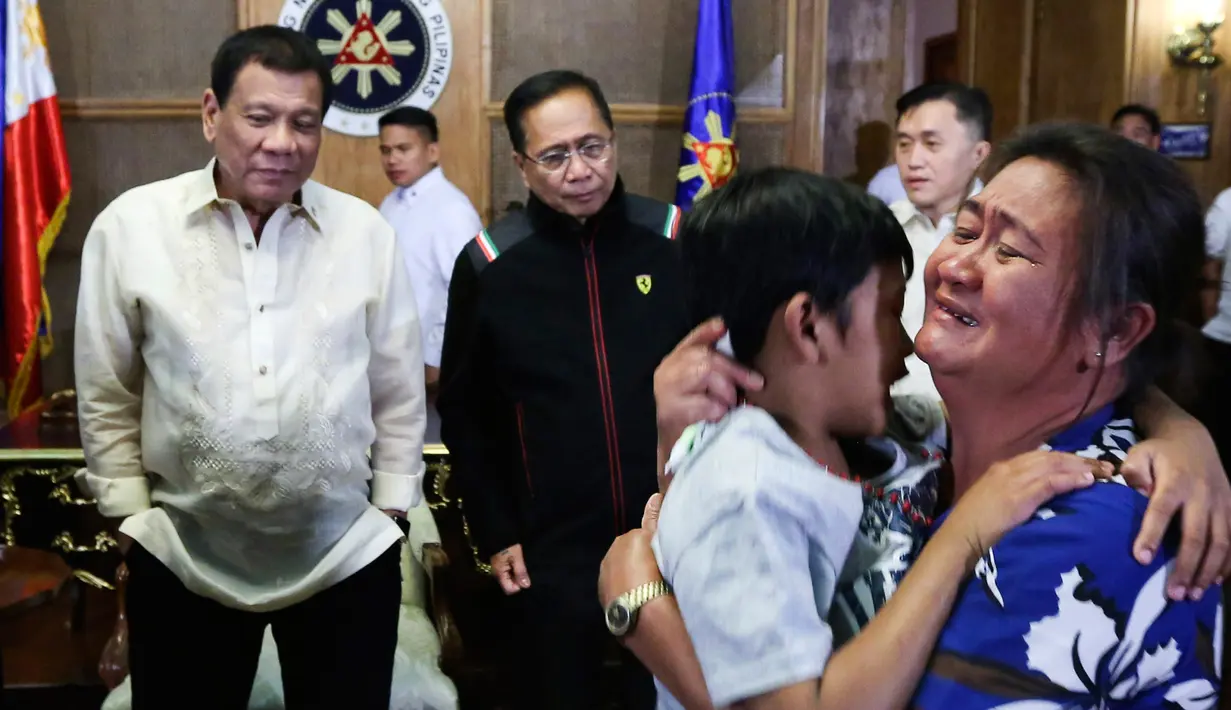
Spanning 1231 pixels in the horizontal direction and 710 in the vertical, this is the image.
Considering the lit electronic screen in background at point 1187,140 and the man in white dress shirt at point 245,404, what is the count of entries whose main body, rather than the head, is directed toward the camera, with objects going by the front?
2

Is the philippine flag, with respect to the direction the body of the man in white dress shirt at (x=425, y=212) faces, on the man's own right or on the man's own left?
on the man's own right

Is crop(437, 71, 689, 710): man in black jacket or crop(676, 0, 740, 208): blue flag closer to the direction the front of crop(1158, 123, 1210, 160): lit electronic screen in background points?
the man in black jacket

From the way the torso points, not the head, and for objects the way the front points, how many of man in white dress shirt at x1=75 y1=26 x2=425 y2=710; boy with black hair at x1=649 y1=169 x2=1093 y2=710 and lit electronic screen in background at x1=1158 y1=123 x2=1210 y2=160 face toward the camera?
2

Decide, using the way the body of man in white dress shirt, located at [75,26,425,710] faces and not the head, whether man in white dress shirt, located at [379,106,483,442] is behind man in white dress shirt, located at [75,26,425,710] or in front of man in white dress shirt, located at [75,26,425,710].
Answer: behind

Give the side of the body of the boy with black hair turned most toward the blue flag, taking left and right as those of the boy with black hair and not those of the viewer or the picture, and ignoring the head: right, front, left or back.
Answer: left

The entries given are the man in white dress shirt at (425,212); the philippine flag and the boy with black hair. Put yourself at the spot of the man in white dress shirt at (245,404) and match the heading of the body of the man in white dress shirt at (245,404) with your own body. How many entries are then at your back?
2

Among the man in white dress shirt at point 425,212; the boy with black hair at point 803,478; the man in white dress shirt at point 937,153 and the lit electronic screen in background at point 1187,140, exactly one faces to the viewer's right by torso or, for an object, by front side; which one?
the boy with black hair
